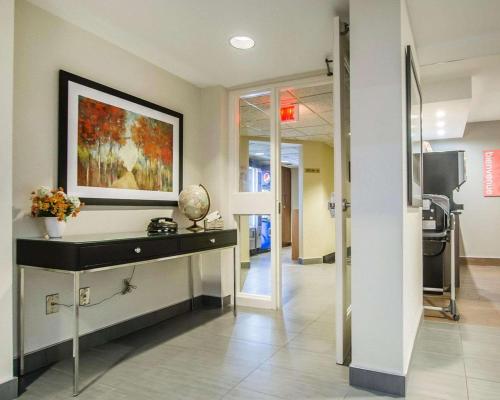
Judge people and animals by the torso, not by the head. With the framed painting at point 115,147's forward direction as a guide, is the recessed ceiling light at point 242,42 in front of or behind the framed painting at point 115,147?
in front

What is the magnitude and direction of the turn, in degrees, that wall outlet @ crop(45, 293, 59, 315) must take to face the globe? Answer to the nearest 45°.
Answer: approximately 45° to its left

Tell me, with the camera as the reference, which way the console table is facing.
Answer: facing the viewer and to the right of the viewer

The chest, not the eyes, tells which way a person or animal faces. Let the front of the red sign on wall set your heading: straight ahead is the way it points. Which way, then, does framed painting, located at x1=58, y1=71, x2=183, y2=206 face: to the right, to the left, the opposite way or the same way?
to the left

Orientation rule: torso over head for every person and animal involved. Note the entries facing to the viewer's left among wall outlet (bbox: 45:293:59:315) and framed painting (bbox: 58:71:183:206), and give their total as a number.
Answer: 0

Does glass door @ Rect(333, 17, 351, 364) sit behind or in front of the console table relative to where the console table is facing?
in front

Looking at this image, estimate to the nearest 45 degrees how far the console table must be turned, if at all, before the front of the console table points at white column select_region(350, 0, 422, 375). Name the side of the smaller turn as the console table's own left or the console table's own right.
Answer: approximately 45° to the console table's own left

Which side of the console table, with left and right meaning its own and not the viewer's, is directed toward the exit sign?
left

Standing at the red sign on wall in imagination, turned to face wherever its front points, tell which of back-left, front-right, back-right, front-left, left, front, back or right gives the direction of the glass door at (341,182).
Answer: front

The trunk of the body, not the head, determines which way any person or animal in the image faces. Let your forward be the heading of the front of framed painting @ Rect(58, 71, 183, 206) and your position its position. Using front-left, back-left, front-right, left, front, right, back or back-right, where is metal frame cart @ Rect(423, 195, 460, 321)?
front-left

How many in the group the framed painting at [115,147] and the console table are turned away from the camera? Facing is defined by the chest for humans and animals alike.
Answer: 0

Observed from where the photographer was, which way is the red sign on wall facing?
facing the viewer

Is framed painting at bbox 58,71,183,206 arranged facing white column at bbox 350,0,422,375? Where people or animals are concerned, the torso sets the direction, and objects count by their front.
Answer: yes
